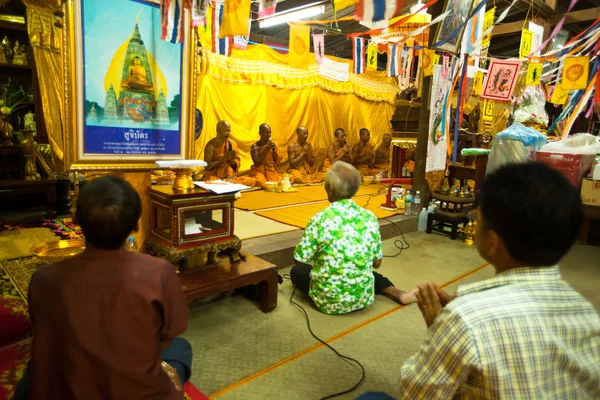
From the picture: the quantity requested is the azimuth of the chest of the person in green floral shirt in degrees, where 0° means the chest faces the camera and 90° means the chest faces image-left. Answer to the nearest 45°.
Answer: approximately 180°

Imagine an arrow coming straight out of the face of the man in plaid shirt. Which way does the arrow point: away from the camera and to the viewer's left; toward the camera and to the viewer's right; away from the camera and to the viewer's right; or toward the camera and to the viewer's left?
away from the camera and to the viewer's left

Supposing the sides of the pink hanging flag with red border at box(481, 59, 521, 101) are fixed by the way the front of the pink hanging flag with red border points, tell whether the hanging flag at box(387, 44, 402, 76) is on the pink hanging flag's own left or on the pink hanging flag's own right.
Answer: on the pink hanging flag's own right

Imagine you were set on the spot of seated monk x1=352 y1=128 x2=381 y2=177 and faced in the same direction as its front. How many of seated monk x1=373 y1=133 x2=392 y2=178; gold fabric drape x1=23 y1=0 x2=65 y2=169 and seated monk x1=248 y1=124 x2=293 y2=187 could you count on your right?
2

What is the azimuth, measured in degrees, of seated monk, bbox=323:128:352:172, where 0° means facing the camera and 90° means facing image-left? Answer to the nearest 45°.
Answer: approximately 315°

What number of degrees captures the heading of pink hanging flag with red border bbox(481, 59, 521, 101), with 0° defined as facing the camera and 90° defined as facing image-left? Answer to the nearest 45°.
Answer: approximately 0°

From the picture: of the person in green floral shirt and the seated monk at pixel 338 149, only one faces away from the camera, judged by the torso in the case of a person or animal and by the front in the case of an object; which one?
the person in green floral shirt

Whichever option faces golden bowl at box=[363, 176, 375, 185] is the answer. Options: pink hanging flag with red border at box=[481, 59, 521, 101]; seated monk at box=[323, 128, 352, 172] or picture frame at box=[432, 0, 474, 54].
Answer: the seated monk

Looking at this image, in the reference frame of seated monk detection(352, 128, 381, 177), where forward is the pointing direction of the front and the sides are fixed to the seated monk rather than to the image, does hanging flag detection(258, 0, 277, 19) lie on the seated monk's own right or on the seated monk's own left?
on the seated monk's own right

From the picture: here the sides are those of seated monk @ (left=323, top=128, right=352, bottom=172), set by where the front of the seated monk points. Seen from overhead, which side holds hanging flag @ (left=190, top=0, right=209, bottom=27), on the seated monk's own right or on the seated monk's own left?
on the seated monk's own right

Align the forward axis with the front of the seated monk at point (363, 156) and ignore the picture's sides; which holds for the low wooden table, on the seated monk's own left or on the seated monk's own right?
on the seated monk's own right

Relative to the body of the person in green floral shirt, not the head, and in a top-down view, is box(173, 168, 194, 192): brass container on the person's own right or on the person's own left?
on the person's own left
